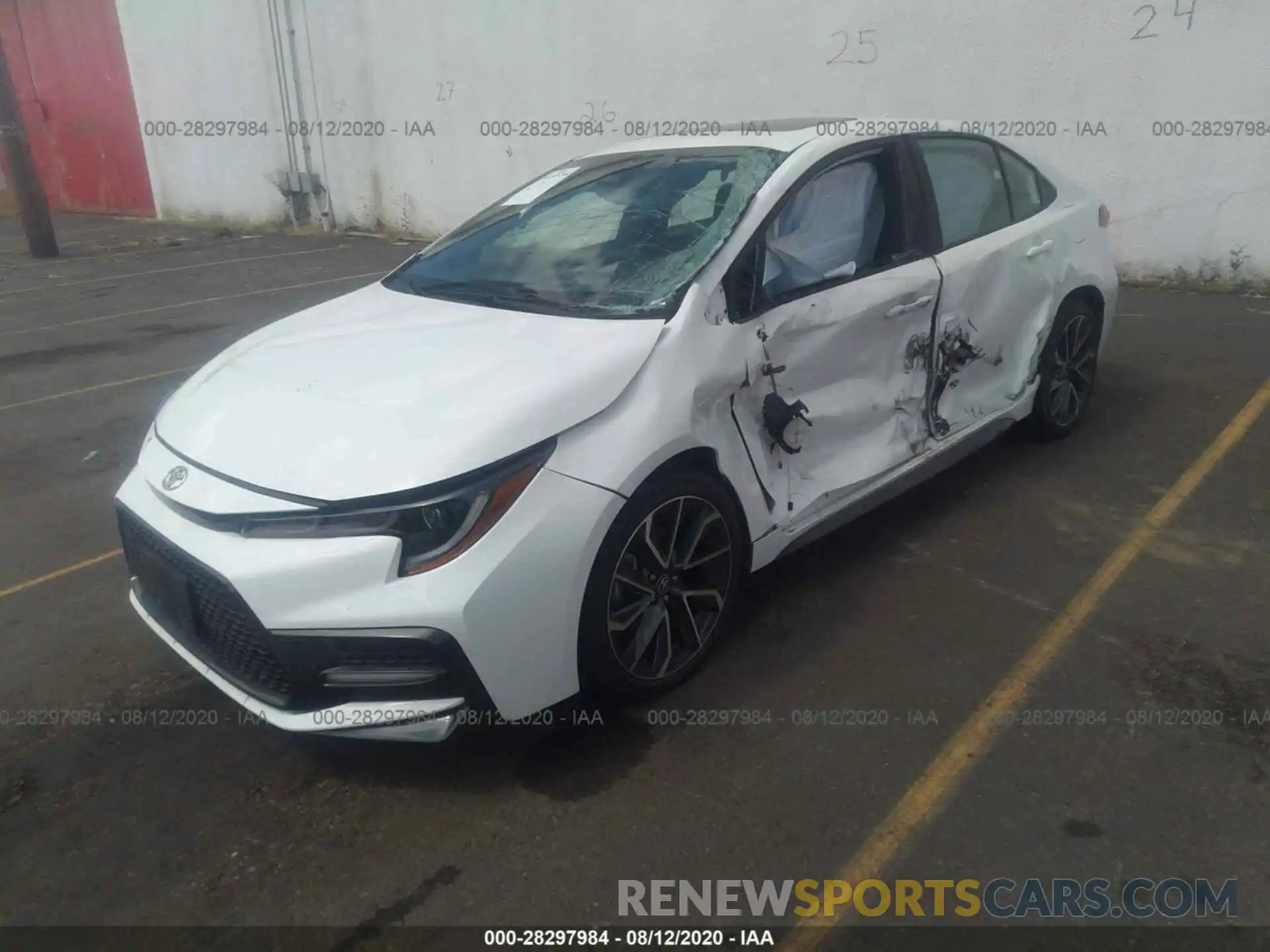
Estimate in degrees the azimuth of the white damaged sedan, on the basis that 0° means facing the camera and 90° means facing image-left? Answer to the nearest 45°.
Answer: approximately 45°

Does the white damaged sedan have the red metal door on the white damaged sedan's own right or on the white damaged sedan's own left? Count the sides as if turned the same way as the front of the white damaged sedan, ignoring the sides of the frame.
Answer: on the white damaged sedan's own right

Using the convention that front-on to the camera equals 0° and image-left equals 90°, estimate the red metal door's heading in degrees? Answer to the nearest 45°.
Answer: approximately 0°
